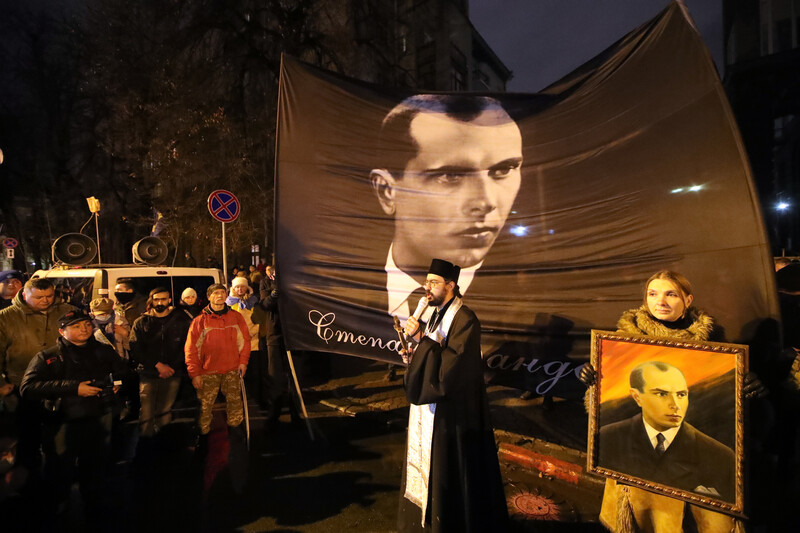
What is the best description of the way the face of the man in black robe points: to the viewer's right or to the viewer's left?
to the viewer's left

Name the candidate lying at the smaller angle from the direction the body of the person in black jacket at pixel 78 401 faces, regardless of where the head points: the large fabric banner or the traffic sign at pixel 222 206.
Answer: the large fabric banner

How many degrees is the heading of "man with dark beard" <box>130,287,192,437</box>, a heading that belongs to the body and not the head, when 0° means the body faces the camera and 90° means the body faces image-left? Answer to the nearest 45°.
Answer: approximately 0°

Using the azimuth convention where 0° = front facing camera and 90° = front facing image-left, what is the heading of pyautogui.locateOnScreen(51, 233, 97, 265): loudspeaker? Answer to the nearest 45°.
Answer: approximately 0°

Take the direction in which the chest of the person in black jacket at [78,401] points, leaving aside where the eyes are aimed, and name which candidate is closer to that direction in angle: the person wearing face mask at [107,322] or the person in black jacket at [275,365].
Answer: the person in black jacket

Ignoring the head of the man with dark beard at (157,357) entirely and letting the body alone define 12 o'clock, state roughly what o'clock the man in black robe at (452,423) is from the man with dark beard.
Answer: The man in black robe is roughly at 11 o'clock from the man with dark beard.

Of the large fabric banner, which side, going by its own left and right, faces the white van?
right

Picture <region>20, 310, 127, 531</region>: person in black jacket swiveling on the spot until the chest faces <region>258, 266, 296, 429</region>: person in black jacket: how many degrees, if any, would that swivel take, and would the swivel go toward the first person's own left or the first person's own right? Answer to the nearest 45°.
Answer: approximately 90° to the first person's own left

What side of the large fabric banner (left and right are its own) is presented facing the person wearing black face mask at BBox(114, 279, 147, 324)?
right
